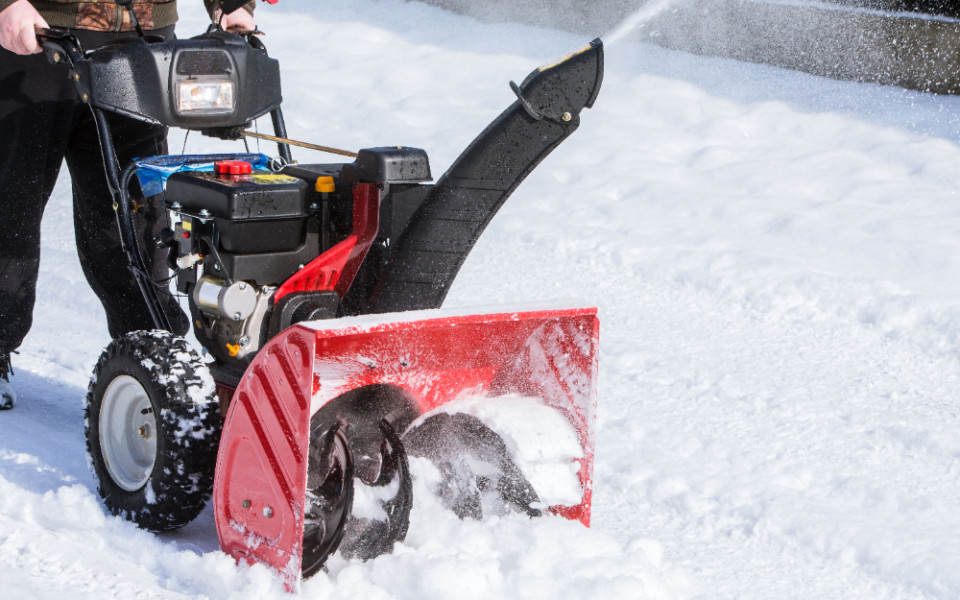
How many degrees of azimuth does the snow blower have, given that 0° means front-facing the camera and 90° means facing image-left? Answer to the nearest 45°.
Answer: approximately 315°
